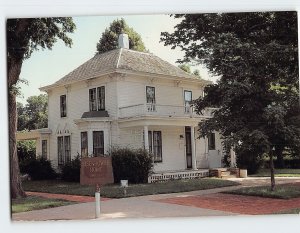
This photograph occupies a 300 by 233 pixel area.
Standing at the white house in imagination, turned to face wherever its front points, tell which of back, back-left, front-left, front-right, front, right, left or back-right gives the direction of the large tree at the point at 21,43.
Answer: right

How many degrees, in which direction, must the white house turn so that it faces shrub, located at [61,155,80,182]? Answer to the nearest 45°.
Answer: approximately 90° to its right

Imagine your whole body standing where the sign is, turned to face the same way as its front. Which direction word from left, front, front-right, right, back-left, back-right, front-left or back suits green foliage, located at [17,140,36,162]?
back-right

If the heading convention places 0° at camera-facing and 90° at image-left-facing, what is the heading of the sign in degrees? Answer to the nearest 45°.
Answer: approximately 0°
